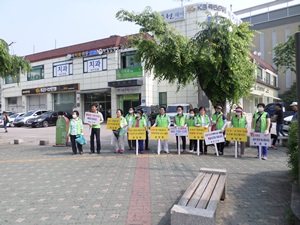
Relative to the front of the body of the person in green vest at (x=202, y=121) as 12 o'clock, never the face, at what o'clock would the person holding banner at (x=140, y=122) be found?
The person holding banner is roughly at 3 o'clock from the person in green vest.

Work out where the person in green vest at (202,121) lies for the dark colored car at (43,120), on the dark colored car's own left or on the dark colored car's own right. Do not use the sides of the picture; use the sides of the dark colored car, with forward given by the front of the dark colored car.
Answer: on the dark colored car's own left

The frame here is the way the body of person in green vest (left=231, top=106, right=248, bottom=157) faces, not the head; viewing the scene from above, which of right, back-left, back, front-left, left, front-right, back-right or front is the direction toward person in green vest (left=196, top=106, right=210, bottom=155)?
right

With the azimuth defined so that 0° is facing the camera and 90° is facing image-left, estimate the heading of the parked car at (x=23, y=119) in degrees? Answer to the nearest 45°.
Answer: approximately 45°

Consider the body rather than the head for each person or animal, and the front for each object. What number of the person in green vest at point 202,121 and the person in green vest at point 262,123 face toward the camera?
2

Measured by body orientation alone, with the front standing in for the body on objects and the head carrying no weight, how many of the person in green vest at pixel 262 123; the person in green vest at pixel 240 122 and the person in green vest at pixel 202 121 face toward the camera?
3

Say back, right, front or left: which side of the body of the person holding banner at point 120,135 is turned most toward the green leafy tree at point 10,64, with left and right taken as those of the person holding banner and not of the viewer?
right

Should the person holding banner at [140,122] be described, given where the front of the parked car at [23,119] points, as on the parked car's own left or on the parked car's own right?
on the parked car's own left
